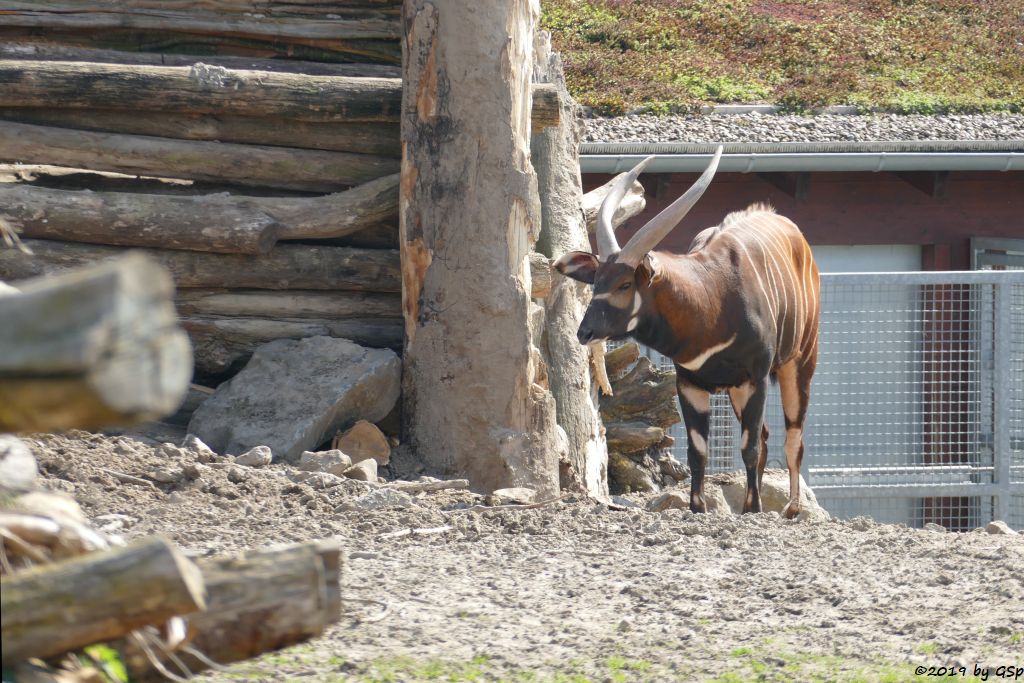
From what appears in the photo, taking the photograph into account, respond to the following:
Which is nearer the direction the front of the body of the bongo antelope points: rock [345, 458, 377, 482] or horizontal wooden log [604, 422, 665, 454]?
the rock

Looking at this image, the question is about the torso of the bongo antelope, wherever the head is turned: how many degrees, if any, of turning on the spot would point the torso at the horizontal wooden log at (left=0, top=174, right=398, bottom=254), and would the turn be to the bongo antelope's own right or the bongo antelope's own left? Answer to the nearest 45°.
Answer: approximately 45° to the bongo antelope's own right

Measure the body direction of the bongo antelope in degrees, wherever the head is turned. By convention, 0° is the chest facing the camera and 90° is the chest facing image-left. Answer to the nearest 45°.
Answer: approximately 45°

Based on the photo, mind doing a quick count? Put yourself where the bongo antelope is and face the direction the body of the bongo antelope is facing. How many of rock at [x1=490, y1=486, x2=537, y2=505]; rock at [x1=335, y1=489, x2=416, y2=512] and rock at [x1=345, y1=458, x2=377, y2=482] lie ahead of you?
3

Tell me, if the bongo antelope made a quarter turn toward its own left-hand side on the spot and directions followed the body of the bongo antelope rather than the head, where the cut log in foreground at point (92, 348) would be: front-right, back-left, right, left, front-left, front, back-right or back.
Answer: front-right

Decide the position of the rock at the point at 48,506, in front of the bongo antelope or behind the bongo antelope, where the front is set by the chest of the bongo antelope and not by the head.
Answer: in front

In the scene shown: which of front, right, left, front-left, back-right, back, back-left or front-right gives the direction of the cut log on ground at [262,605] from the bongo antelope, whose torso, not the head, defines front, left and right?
front-left

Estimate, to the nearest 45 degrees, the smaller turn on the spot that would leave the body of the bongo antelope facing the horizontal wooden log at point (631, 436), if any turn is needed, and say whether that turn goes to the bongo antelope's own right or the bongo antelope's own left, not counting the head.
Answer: approximately 135° to the bongo antelope's own right

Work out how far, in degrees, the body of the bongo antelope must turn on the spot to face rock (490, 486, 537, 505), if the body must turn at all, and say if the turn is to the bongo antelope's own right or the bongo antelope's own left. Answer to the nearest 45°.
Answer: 0° — it already faces it

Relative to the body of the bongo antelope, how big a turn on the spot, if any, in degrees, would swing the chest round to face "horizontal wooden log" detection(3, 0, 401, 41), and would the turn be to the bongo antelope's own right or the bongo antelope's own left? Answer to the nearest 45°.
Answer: approximately 45° to the bongo antelope's own right

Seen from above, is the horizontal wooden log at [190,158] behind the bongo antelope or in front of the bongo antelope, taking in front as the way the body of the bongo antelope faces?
in front
